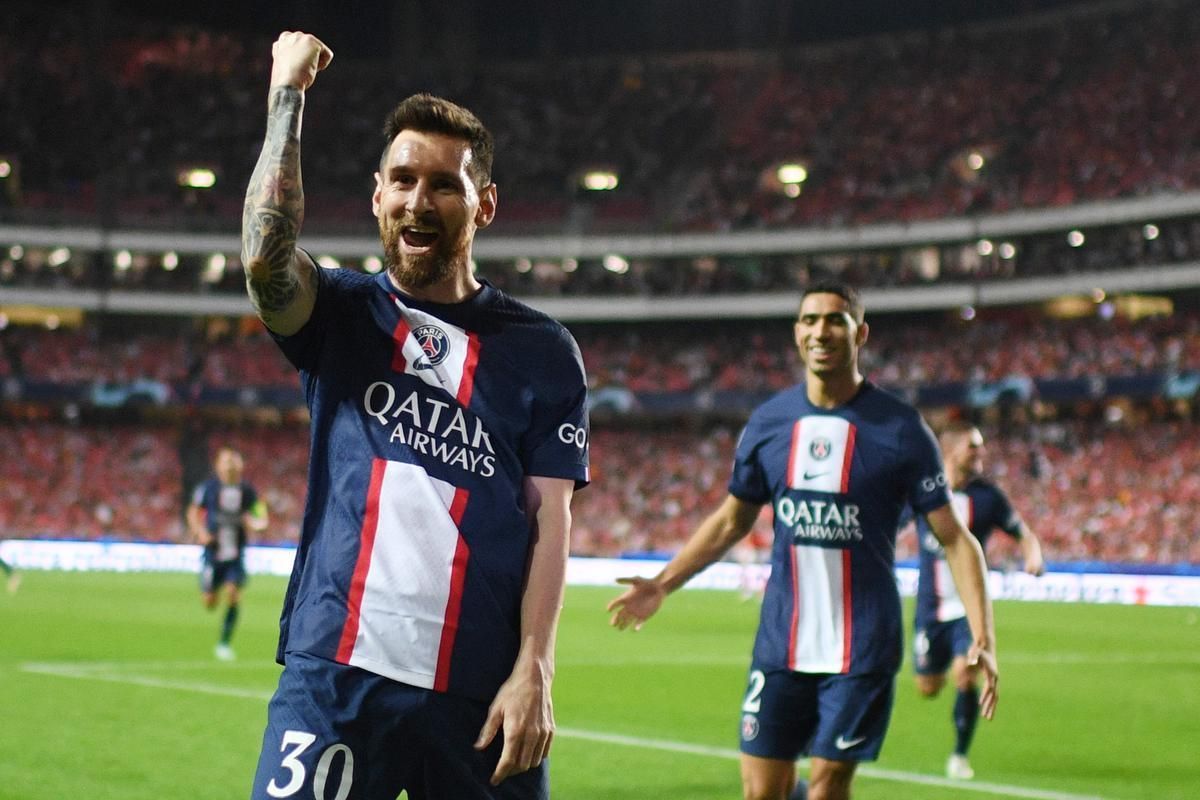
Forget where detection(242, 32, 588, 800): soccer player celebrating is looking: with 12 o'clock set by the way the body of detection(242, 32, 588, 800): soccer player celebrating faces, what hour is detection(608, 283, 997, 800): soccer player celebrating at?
detection(608, 283, 997, 800): soccer player celebrating is roughly at 7 o'clock from detection(242, 32, 588, 800): soccer player celebrating.

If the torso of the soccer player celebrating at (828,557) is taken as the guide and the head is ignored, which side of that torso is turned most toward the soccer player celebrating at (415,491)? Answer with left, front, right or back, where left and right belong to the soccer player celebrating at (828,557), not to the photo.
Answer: front

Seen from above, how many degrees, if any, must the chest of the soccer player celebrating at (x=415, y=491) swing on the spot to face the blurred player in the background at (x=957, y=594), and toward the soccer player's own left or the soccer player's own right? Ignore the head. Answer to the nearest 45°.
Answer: approximately 135° to the soccer player's own left

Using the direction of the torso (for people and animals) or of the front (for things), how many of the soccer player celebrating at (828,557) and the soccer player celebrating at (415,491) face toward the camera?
2

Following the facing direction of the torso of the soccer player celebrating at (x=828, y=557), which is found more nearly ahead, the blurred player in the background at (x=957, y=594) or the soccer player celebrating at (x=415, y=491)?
the soccer player celebrating

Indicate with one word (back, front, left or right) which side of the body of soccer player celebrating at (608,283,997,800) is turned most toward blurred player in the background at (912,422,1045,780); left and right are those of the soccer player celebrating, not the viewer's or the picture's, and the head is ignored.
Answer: back

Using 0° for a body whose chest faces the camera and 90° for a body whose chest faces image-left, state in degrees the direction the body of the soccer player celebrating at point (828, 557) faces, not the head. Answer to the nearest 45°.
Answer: approximately 0°
